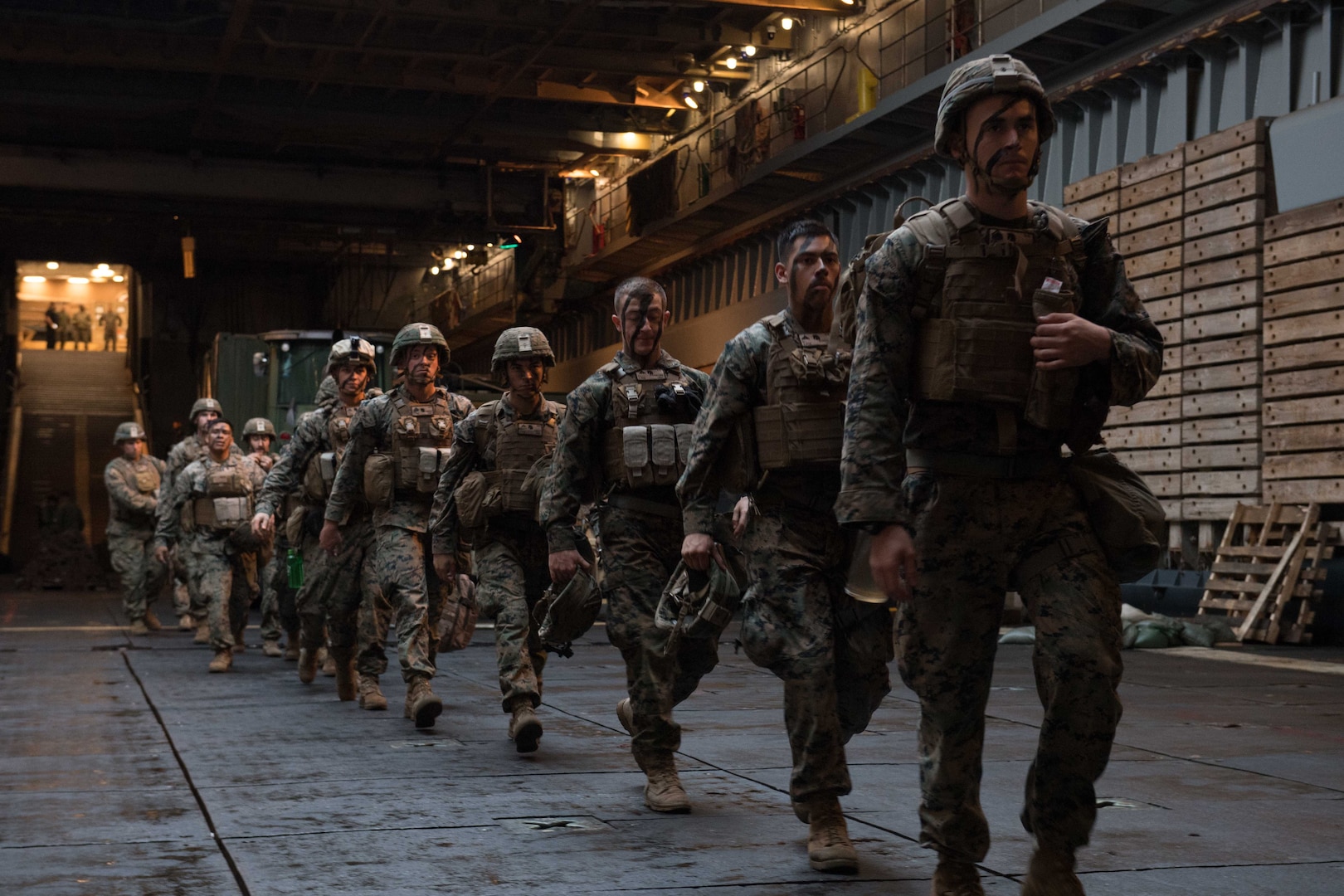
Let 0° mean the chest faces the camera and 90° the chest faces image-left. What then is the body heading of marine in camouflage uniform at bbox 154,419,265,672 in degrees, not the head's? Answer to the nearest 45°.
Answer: approximately 0°

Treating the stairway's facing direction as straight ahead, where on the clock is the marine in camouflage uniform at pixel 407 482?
The marine in camouflage uniform is roughly at 12 o'clock from the stairway.

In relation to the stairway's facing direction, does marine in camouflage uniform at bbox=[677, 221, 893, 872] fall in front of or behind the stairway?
in front

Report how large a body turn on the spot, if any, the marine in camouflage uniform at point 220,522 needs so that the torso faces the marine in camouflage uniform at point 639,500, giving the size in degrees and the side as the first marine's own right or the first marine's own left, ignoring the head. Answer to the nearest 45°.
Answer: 0° — they already face them

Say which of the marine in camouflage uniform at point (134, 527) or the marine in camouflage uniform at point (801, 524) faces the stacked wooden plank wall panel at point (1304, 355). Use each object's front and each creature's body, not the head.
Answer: the marine in camouflage uniform at point (134, 527)

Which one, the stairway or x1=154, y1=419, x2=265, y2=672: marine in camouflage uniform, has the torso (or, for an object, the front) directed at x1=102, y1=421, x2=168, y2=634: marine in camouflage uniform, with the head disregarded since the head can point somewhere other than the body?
the stairway

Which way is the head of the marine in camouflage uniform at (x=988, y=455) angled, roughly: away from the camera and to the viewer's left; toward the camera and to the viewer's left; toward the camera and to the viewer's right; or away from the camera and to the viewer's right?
toward the camera and to the viewer's right

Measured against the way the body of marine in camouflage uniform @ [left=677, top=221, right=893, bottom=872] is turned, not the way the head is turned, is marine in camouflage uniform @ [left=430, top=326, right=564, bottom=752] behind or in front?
behind

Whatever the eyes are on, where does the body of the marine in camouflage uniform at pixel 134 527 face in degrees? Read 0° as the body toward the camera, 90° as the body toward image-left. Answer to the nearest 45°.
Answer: approximately 315°

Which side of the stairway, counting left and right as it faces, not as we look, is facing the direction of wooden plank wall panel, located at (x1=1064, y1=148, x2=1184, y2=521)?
front

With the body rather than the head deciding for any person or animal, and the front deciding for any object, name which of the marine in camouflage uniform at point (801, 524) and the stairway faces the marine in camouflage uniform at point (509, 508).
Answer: the stairway

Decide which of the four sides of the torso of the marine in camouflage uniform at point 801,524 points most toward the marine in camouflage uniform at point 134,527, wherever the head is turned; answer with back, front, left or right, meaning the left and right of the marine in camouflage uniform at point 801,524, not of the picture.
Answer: back
